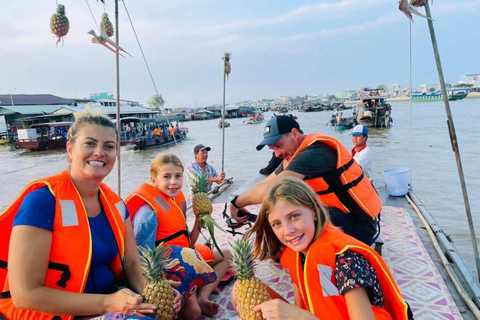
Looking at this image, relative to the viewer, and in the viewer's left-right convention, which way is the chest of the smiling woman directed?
facing the viewer and to the right of the viewer

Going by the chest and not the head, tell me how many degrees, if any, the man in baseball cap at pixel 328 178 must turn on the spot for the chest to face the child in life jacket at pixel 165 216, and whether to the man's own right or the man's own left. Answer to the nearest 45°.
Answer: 0° — they already face them

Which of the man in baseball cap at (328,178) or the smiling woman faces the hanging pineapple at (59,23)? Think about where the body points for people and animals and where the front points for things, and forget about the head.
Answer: the man in baseball cap

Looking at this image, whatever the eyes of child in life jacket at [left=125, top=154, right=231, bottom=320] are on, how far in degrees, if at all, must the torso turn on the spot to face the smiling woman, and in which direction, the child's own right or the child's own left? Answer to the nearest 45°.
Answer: approximately 90° to the child's own right

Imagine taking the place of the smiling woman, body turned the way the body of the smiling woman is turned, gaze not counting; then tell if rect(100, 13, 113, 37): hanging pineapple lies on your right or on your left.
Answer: on your left

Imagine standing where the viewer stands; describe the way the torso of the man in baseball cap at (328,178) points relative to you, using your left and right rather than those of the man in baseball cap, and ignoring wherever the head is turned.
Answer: facing to the left of the viewer

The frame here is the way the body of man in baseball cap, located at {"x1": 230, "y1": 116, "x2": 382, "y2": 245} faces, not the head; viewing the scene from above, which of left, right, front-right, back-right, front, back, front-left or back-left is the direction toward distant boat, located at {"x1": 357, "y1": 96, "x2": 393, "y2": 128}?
right

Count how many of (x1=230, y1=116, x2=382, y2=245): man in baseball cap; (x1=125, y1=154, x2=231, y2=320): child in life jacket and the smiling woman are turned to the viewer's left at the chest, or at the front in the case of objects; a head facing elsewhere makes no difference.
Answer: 1

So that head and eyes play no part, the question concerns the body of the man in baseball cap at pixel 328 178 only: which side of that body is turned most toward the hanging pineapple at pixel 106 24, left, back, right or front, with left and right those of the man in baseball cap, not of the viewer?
front
